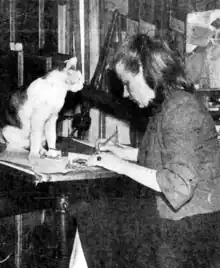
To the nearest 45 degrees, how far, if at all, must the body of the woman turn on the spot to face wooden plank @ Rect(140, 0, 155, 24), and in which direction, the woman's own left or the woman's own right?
approximately 90° to the woman's own right

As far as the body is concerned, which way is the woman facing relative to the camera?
to the viewer's left
